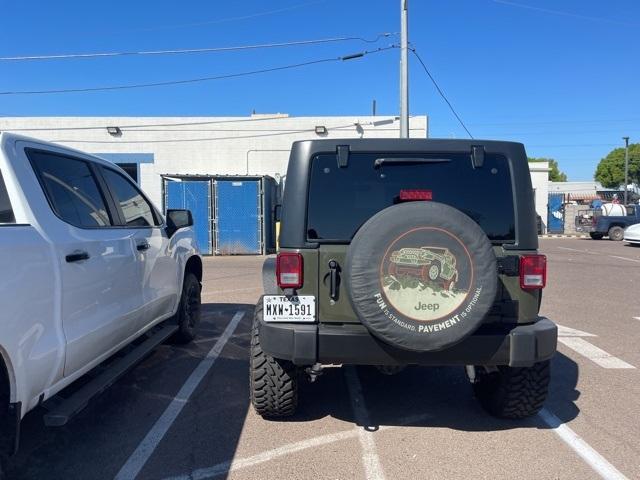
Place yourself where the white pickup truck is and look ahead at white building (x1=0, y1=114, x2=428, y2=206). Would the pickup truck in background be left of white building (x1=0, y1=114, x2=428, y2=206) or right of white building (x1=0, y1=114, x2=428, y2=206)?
right

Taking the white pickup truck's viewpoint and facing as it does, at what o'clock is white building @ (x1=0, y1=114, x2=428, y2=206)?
The white building is roughly at 11 o'clock from the white pickup truck.

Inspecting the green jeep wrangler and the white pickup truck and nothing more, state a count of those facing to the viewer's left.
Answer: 0

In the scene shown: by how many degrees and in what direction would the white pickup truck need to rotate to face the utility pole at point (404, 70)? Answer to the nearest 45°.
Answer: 0° — it already faces it

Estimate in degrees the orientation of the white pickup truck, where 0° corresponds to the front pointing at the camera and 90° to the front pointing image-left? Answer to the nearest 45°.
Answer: approximately 225°

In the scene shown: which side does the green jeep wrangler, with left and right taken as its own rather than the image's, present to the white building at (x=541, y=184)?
front

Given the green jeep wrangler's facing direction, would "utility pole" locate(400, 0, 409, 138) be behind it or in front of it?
in front

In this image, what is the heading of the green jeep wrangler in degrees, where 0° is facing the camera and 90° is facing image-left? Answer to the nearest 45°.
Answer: approximately 180°

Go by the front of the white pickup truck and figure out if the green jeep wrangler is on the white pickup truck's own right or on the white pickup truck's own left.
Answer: on the white pickup truck's own right

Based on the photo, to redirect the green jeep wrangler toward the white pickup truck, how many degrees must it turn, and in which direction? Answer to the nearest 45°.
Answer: approximately 90° to its left

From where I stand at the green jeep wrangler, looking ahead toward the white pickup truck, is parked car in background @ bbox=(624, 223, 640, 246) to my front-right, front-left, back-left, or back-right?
back-right

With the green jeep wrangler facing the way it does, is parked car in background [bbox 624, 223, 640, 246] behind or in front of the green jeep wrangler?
in front
